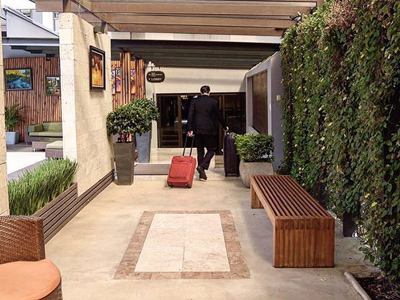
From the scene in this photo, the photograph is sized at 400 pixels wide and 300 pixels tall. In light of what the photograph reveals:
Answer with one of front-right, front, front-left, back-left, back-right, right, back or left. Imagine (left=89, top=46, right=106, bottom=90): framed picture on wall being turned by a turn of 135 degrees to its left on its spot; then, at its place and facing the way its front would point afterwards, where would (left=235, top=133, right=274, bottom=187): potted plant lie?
right

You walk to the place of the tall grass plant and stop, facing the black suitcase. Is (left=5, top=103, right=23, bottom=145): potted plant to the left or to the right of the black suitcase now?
left

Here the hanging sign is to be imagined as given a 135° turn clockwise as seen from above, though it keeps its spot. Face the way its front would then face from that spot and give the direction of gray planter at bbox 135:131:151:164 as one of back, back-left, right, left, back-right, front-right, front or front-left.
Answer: back-left

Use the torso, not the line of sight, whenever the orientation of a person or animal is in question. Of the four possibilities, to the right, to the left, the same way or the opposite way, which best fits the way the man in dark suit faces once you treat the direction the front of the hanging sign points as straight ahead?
the opposite way

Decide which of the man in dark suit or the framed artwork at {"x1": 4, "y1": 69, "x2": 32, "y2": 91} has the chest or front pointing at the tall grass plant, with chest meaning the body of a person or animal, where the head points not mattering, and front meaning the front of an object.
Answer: the framed artwork

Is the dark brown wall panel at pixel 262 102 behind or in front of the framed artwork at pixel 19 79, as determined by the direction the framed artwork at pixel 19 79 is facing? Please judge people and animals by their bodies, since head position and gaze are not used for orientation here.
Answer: in front

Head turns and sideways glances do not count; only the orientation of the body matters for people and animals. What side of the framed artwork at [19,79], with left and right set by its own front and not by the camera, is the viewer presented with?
front

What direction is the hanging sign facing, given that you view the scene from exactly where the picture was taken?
facing the viewer

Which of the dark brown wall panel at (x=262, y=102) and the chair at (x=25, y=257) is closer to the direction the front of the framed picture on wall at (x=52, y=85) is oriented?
the chair

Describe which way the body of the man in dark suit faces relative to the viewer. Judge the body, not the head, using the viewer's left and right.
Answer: facing away from the viewer

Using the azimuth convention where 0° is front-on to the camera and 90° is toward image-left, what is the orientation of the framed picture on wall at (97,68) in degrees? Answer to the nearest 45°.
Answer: approximately 315°

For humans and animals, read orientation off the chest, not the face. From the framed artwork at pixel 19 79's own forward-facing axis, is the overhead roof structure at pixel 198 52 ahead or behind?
ahead
